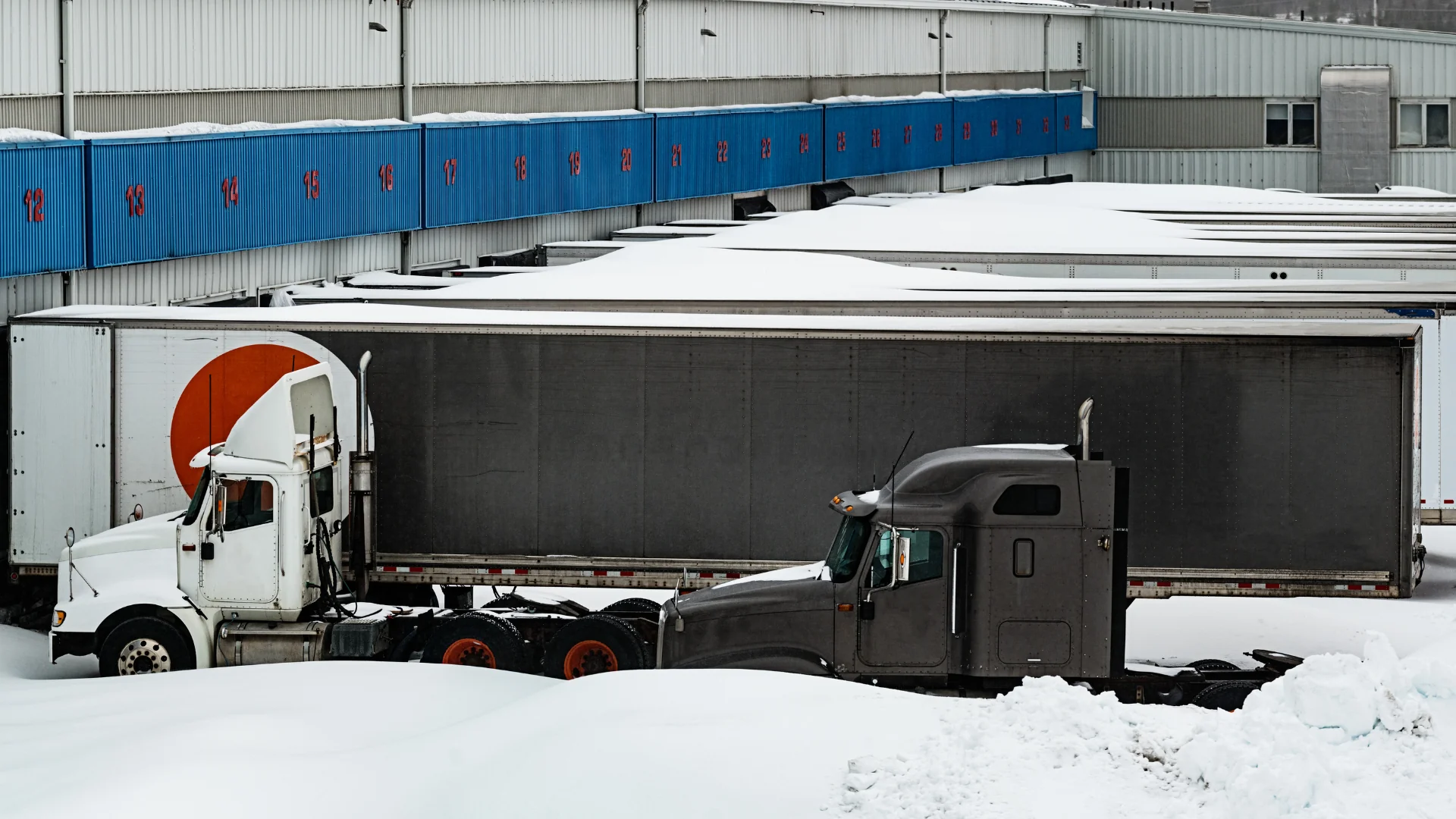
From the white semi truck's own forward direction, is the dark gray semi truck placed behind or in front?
behind

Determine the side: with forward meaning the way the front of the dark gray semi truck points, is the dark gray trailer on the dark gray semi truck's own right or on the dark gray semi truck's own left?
on the dark gray semi truck's own right

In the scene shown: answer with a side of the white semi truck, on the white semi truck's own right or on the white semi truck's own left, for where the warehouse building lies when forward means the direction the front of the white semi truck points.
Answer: on the white semi truck's own right

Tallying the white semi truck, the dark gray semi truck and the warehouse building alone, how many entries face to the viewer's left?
2

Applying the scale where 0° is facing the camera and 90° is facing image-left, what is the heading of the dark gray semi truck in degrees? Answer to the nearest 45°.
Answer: approximately 90°

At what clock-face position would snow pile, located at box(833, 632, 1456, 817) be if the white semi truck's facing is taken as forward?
The snow pile is roughly at 8 o'clock from the white semi truck.

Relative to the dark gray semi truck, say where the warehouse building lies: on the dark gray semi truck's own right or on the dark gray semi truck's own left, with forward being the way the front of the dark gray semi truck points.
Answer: on the dark gray semi truck's own right

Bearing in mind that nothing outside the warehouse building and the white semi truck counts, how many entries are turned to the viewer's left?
1

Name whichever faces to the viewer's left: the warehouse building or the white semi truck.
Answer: the white semi truck

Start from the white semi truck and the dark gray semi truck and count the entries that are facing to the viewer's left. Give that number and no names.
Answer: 2

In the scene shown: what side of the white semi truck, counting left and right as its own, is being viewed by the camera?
left

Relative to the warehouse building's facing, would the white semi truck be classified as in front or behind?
in front
